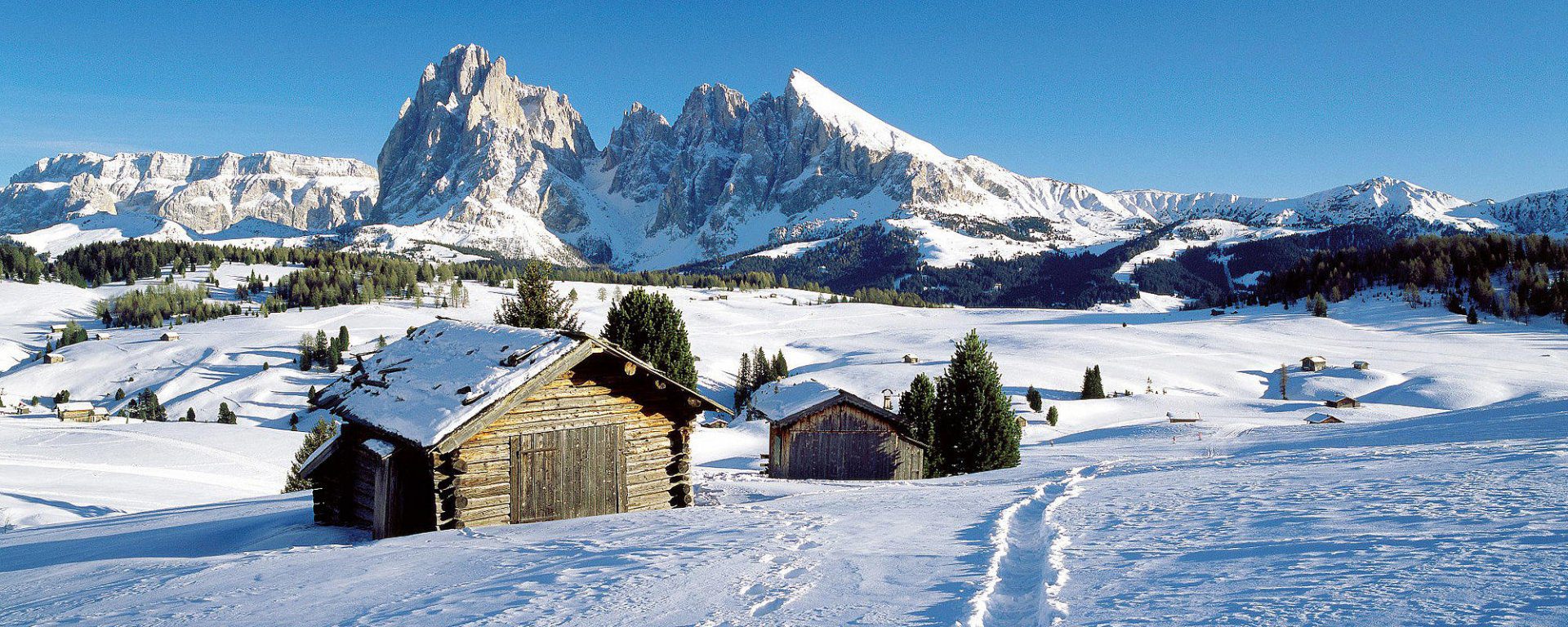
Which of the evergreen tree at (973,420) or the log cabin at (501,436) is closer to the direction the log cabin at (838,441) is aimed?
the log cabin

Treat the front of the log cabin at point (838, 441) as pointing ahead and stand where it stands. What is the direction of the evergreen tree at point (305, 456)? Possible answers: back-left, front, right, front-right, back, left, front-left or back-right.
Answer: right

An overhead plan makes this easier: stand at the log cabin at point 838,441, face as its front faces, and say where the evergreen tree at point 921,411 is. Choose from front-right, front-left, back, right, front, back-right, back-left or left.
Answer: back-left

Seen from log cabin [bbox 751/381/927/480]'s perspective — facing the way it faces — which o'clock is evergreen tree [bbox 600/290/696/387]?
The evergreen tree is roughly at 4 o'clock from the log cabin.

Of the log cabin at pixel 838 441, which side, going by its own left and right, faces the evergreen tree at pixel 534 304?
right

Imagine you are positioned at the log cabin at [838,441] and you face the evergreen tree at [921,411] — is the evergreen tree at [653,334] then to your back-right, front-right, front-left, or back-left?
back-left

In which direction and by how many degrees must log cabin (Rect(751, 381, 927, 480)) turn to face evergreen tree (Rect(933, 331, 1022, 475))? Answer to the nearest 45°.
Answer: approximately 90° to its left

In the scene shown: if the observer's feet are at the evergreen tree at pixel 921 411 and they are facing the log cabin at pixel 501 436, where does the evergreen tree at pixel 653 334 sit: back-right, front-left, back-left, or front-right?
front-right

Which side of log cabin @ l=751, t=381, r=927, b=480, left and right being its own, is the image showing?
front

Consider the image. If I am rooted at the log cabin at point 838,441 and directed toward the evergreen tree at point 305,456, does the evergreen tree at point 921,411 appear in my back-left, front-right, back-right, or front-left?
back-right

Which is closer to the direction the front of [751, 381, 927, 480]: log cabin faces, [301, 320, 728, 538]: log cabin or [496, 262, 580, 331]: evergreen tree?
the log cabin
